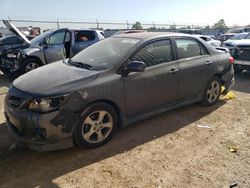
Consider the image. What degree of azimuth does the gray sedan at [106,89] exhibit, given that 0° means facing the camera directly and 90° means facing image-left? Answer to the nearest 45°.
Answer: approximately 45°

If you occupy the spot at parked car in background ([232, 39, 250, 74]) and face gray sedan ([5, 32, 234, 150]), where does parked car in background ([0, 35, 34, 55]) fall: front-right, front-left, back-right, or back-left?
front-right

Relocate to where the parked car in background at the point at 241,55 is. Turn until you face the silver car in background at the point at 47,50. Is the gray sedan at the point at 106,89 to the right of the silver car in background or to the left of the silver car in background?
left

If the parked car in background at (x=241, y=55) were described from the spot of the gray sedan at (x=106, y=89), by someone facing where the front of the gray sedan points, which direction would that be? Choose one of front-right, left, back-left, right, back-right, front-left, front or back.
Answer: back

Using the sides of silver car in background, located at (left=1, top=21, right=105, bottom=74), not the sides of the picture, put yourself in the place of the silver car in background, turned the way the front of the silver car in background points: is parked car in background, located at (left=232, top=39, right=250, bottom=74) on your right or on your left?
on your left

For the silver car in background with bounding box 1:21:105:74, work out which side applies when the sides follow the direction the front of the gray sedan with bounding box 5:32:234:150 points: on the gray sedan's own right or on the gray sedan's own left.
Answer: on the gray sedan's own right

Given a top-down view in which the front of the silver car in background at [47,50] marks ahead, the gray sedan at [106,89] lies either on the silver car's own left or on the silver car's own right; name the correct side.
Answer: on the silver car's own left

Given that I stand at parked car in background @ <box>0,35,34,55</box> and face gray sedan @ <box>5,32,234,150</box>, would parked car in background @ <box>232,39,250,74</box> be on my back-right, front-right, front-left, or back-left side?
front-left

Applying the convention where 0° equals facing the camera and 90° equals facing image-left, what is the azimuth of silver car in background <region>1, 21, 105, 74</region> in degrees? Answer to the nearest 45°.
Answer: approximately 45°

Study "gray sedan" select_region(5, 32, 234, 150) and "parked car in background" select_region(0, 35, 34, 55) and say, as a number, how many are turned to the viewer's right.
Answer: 0
